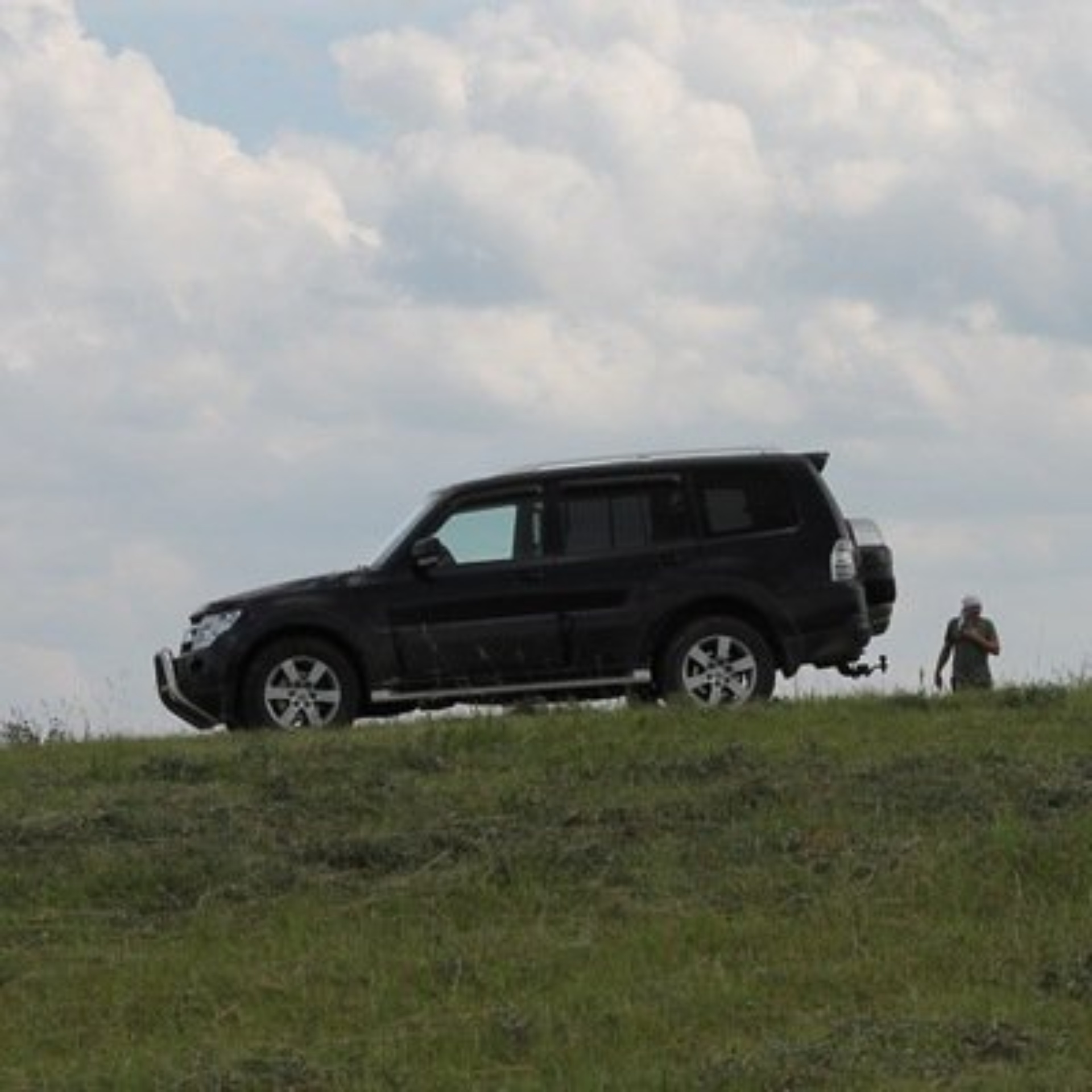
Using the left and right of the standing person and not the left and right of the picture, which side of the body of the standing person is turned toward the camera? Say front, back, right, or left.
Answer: front

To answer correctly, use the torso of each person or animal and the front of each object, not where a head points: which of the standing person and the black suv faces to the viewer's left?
the black suv

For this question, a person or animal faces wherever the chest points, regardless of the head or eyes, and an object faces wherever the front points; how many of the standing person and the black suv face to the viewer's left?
1

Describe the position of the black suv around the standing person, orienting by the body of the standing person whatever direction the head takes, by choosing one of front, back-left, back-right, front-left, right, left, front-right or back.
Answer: front-right

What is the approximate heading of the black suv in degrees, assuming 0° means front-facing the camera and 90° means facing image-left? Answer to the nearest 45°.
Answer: approximately 90°

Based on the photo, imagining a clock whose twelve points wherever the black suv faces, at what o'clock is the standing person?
The standing person is roughly at 5 o'clock from the black suv.

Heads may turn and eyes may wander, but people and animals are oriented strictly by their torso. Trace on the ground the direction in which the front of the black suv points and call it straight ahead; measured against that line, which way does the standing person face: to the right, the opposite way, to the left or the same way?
to the left
